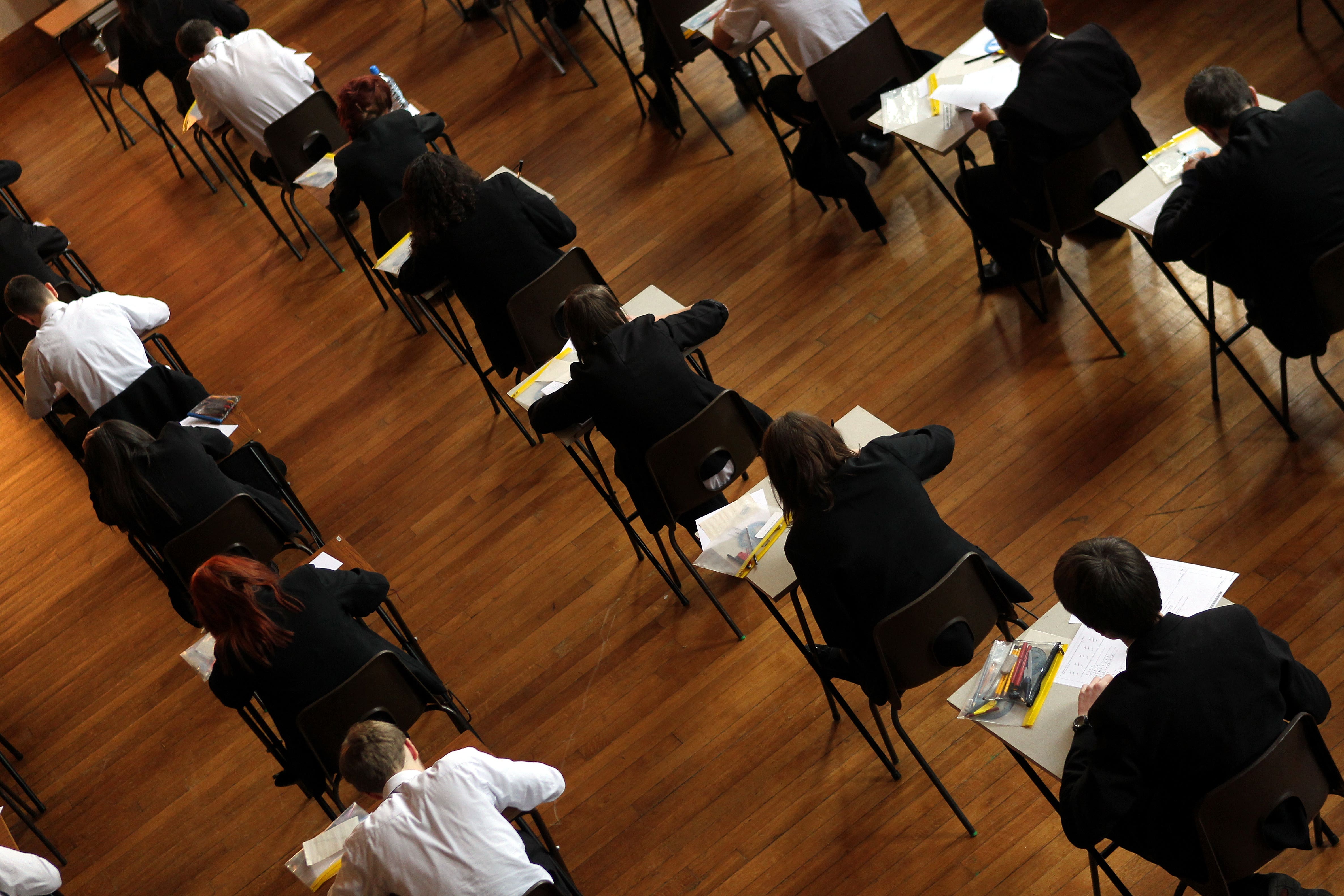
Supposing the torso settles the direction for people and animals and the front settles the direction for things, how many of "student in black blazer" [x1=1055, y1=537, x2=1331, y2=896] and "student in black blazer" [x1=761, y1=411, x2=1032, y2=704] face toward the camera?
0

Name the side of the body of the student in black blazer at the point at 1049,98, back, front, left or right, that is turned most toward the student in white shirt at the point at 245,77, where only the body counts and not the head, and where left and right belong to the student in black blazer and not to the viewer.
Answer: front

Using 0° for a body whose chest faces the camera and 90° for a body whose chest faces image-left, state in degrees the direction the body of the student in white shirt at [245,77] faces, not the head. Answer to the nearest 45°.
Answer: approximately 135°

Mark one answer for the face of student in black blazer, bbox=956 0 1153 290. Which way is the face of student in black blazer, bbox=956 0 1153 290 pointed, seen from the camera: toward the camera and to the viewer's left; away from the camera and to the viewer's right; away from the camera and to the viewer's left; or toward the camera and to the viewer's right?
away from the camera and to the viewer's left

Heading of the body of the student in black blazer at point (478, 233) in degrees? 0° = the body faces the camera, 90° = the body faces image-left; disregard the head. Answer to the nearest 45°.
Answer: approximately 135°

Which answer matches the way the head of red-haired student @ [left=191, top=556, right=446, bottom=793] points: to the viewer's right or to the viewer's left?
to the viewer's left
